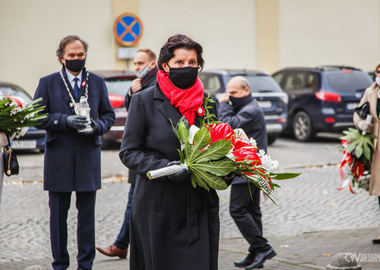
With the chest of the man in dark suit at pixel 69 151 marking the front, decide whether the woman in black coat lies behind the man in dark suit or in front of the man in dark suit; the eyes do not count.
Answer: in front

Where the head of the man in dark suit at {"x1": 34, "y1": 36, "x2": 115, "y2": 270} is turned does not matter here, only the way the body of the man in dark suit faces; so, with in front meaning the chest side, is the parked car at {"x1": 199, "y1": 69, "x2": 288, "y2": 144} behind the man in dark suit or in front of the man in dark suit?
behind

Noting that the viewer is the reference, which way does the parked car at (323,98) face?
facing away from the viewer and to the left of the viewer

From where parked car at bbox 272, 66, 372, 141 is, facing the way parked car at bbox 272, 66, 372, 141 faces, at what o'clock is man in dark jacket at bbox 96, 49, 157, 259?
The man in dark jacket is roughly at 8 o'clock from the parked car.

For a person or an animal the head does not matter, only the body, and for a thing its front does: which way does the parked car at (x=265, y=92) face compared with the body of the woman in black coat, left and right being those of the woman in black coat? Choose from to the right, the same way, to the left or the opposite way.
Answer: the opposite way

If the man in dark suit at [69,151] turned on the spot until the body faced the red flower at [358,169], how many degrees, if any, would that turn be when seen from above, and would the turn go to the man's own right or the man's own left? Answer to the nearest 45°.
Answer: approximately 90° to the man's own left

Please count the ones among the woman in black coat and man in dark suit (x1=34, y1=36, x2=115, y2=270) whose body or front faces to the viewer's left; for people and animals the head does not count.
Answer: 0

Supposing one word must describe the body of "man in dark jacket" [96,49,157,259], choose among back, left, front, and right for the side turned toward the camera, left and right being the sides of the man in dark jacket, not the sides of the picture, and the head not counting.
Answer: left

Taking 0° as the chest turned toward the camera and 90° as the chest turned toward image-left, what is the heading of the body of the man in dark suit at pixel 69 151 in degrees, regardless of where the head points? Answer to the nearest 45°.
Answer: approximately 0°

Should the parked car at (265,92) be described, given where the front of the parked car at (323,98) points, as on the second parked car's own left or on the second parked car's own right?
on the second parked car's own left
